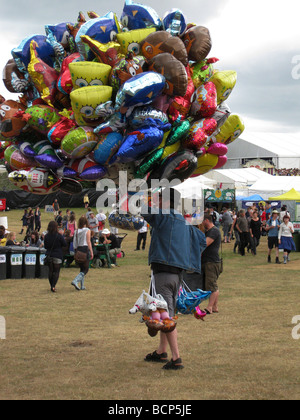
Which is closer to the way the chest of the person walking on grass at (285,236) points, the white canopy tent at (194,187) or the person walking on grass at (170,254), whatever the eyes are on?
the person walking on grass

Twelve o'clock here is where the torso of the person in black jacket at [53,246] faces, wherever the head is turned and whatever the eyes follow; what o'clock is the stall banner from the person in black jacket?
The stall banner is roughly at 1 o'clock from the person in black jacket.

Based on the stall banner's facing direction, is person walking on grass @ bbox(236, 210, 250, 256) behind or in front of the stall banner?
in front

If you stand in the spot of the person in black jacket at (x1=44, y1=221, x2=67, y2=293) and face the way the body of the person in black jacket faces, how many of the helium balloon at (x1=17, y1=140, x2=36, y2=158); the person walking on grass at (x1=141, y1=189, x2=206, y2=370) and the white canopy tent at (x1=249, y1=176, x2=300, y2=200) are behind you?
2

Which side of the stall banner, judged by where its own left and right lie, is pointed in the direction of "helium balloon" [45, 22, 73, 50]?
front

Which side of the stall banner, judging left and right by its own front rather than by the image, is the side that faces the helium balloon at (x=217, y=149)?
front
